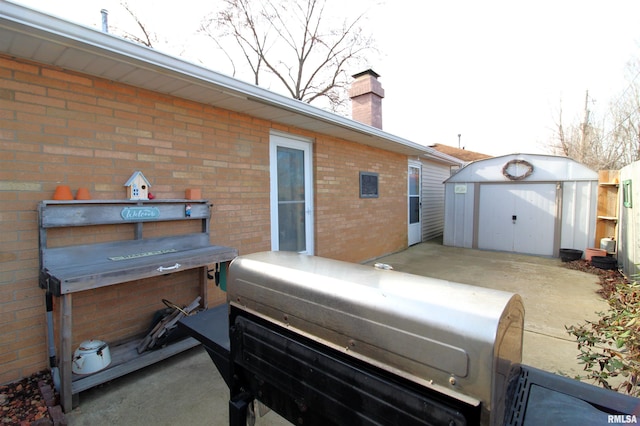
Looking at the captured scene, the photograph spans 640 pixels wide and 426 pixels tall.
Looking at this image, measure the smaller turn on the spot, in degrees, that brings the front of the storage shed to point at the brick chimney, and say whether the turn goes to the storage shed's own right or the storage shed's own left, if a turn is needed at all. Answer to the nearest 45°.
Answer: approximately 45° to the storage shed's own right

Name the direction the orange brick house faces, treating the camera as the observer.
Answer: facing the viewer and to the right of the viewer

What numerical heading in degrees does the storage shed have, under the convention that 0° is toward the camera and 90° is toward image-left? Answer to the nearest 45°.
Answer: approximately 0°

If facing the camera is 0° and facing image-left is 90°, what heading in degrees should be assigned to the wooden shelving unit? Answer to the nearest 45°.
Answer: approximately 0°

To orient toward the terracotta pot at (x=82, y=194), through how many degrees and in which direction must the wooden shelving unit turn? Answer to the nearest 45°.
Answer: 0° — it already faces it

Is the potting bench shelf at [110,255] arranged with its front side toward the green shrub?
yes

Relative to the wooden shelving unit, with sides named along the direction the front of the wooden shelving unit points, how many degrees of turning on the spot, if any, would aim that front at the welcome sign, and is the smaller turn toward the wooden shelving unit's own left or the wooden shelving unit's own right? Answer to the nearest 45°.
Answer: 0° — it already faces it

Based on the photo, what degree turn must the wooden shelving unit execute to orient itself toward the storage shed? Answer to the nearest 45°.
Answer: approximately 90° to its right
